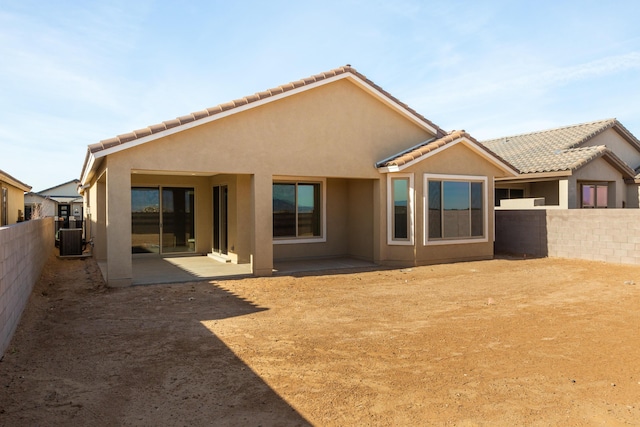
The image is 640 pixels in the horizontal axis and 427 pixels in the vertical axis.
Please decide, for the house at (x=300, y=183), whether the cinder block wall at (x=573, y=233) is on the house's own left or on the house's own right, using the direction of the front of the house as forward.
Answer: on the house's own right

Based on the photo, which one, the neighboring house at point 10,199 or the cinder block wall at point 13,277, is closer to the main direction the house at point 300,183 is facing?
the neighboring house

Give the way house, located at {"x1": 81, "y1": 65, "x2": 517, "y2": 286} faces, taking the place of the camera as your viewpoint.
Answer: facing away from the viewer

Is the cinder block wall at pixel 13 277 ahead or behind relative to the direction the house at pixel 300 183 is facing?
behind
